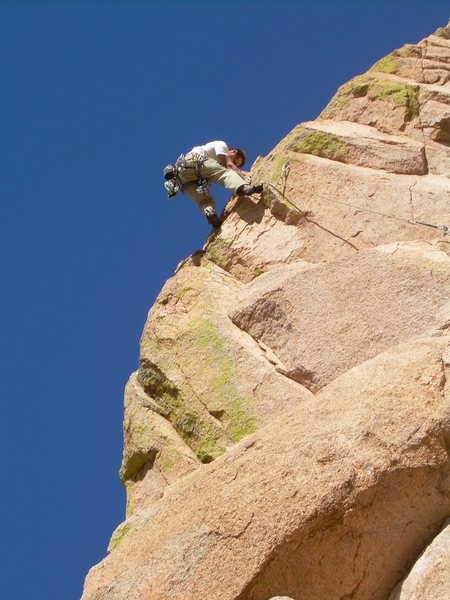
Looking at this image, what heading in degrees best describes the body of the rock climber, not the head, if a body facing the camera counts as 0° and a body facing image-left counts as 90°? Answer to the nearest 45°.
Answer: approximately 270°
